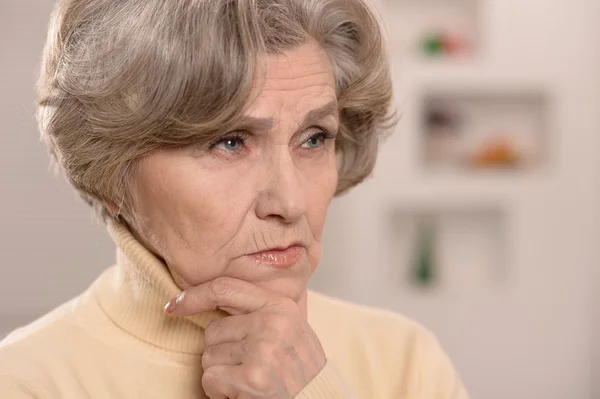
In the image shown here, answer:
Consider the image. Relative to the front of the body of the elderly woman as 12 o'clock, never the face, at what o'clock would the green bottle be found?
The green bottle is roughly at 8 o'clock from the elderly woman.

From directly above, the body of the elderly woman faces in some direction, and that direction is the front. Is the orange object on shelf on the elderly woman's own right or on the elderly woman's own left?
on the elderly woman's own left

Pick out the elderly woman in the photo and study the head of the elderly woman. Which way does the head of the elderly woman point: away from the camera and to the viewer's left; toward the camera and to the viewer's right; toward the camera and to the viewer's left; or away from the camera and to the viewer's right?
toward the camera and to the viewer's right
